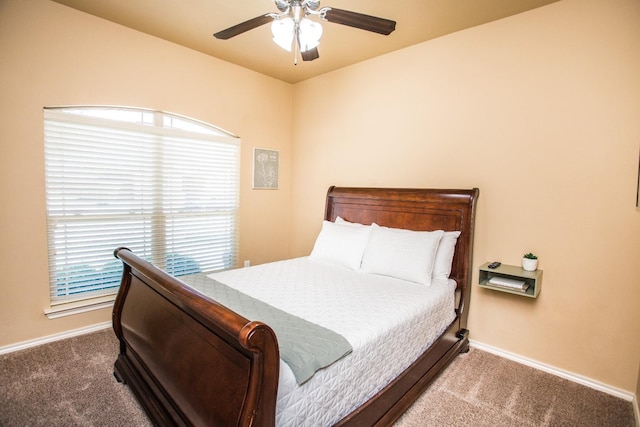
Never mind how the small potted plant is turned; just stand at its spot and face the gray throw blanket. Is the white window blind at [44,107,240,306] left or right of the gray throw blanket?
right

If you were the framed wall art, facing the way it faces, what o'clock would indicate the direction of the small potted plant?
The small potted plant is roughly at 12 o'clock from the framed wall art.

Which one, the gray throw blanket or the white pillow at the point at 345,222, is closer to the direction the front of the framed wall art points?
the white pillow

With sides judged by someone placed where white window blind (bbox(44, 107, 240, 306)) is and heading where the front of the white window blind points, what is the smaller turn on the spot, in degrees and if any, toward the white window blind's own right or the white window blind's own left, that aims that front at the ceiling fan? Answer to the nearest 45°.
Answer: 0° — it already faces it

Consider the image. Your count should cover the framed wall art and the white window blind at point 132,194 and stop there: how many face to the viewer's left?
0

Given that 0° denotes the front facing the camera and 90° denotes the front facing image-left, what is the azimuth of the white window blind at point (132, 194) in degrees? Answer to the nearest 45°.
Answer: approximately 315°

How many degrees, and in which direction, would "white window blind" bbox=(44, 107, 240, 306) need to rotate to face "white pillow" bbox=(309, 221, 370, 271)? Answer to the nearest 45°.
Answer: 0° — it already faces it

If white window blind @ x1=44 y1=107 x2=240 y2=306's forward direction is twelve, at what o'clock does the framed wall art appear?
The framed wall art is roughly at 10 o'clock from the white window blind.

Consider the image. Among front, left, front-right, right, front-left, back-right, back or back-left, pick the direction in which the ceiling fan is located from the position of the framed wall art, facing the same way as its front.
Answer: front-right

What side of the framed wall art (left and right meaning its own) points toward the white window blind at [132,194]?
right

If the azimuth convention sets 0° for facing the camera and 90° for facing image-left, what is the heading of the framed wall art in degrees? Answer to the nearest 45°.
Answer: approximately 315°

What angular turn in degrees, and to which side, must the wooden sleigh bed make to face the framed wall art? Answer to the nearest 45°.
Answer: approximately 135° to its right

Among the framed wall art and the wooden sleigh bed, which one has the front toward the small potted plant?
the framed wall art

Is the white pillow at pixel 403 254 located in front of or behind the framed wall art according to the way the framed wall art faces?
in front

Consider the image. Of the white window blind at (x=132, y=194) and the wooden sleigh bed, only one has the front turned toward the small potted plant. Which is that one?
the white window blind
